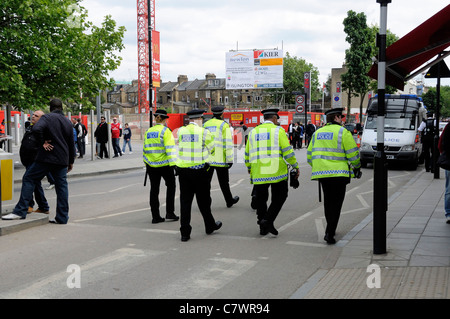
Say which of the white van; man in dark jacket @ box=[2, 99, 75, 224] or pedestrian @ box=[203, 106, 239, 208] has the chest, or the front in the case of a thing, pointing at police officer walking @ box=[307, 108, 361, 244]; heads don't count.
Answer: the white van

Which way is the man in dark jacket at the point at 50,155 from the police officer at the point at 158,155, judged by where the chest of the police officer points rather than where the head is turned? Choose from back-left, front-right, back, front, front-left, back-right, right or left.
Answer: back-left

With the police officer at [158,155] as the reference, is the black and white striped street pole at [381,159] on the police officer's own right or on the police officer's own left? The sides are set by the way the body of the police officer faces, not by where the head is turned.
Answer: on the police officer's own right

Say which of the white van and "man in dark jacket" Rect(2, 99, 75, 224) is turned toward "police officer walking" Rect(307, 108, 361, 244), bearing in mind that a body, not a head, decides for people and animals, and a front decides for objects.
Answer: the white van

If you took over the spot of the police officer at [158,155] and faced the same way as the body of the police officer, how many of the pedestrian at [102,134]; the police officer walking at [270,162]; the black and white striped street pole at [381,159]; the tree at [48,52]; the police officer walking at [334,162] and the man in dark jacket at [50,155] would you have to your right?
3

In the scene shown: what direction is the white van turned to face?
toward the camera

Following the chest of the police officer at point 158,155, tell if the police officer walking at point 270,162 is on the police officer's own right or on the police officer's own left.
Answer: on the police officer's own right

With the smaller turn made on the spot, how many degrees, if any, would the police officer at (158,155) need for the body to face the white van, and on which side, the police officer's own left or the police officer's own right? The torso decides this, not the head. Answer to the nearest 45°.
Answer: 0° — they already face it

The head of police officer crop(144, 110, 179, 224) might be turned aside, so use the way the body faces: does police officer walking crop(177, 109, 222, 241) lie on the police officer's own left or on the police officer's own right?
on the police officer's own right
